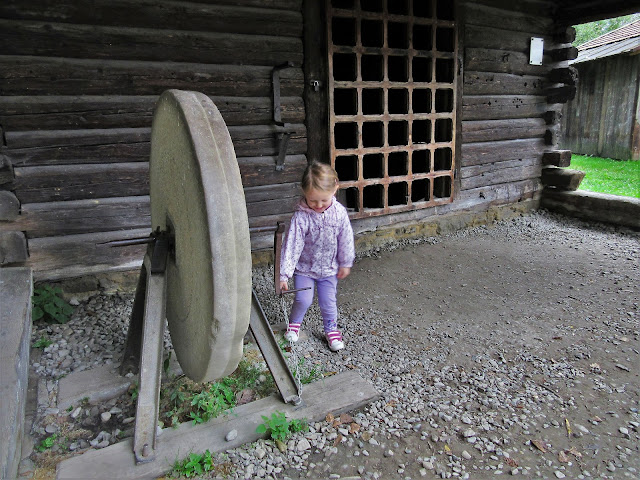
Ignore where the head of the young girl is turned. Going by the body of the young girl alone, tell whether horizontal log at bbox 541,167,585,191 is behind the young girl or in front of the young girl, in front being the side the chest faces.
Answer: behind

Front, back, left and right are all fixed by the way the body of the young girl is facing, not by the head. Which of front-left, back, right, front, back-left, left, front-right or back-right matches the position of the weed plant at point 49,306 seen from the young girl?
right

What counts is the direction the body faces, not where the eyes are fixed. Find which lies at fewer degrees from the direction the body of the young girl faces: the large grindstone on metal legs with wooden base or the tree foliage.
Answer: the large grindstone on metal legs with wooden base

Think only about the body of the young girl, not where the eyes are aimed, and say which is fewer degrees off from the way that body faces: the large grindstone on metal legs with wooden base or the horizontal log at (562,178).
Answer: the large grindstone on metal legs with wooden base

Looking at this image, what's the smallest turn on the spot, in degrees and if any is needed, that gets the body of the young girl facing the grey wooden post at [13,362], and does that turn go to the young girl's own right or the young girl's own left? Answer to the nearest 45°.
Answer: approximately 45° to the young girl's own right

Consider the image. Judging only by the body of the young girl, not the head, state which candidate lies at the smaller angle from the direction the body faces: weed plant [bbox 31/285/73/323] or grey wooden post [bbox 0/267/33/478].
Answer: the grey wooden post

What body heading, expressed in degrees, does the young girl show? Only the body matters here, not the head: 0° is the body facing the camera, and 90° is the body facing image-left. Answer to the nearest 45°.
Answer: approximately 0°

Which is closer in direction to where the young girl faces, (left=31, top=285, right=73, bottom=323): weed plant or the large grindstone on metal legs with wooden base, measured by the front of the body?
the large grindstone on metal legs with wooden base

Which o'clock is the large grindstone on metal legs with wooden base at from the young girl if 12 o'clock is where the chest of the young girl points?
The large grindstone on metal legs with wooden base is roughly at 1 o'clock from the young girl.

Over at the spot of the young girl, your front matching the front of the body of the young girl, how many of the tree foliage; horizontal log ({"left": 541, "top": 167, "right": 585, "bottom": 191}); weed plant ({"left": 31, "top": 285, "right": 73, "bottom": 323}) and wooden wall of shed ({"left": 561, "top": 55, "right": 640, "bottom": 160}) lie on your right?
1

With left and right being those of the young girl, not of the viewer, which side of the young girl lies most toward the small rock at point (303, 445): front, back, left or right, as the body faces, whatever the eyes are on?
front

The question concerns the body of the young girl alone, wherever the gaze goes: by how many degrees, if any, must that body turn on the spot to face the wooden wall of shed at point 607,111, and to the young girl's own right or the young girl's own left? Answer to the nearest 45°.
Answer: approximately 135° to the young girl's own left
